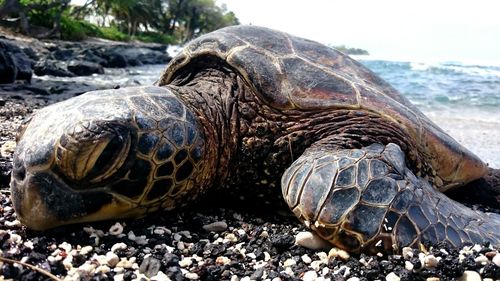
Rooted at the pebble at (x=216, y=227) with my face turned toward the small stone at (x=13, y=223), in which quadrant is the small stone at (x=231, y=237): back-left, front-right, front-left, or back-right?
back-left

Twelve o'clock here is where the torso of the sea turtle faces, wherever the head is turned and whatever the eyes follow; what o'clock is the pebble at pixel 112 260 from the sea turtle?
The pebble is roughly at 12 o'clock from the sea turtle.

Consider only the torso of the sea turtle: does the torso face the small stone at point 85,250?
yes

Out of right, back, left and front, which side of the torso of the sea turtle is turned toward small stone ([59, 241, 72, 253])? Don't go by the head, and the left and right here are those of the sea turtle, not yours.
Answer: front

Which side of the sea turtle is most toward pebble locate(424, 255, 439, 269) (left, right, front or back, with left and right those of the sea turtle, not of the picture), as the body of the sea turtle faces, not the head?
left

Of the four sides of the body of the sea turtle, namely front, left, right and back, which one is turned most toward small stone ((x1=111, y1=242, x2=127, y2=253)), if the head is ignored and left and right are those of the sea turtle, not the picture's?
front

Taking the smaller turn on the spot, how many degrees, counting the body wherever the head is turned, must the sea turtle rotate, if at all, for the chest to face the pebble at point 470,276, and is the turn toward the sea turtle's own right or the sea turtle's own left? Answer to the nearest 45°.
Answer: approximately 90° to the sea turtle's own left

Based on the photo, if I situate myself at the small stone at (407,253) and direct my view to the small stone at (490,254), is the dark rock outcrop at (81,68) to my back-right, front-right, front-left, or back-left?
back-left

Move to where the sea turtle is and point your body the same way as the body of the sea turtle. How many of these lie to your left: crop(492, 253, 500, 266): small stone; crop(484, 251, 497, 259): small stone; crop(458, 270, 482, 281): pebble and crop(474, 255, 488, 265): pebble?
4

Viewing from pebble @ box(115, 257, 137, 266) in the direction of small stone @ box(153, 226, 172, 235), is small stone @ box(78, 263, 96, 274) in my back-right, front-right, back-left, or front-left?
back-left

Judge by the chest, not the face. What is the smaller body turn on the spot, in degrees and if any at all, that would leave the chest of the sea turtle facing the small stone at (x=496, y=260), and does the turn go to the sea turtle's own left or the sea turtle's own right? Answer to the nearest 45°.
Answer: approximately 90° to the sea turtle's own left

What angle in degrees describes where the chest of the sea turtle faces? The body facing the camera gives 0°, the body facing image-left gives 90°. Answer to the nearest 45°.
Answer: approximately 45°

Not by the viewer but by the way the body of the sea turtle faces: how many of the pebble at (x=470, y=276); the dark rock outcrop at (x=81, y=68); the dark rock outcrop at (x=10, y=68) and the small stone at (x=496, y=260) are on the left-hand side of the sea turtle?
2

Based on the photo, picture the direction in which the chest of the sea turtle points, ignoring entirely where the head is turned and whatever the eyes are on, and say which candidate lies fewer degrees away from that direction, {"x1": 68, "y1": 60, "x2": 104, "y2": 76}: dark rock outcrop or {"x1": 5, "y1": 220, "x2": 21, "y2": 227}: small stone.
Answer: the small stone
